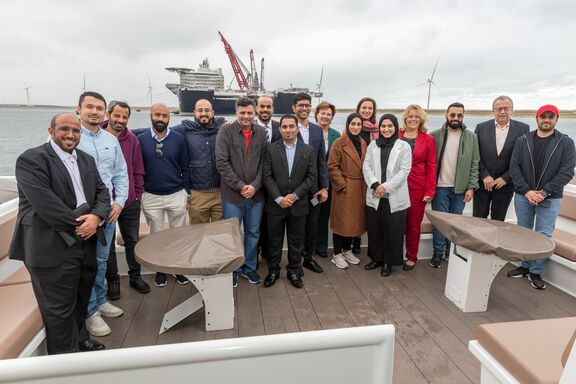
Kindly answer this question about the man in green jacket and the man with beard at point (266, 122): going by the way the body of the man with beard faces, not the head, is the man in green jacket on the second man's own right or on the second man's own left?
on the second man's own left

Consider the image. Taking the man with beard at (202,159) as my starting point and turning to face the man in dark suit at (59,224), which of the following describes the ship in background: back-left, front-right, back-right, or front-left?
back-right

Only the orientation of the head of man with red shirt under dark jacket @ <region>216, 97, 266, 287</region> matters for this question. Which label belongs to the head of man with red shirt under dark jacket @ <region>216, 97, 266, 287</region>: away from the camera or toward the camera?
toward the camera

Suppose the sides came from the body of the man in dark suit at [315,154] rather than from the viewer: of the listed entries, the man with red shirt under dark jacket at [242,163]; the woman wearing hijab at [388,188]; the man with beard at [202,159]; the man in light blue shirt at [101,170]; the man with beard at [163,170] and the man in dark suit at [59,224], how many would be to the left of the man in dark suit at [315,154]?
1

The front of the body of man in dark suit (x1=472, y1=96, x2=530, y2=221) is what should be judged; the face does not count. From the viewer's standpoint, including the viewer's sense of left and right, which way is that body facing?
facing the viewer

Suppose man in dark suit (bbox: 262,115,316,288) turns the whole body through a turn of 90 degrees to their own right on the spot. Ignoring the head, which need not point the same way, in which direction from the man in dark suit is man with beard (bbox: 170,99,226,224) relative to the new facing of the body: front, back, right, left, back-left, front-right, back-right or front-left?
front

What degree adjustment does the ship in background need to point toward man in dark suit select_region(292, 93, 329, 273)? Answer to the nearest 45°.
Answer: approximately 90° to its left

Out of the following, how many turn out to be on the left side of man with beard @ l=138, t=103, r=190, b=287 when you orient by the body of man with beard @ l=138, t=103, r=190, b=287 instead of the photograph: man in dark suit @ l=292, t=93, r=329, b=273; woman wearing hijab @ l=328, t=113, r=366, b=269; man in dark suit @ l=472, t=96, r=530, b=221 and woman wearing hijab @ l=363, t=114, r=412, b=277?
4

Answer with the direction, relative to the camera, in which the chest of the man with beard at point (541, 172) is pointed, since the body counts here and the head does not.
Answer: toward the camera

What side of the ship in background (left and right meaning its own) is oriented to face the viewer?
left

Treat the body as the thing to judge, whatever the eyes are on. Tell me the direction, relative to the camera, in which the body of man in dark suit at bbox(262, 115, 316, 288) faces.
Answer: toward the camera

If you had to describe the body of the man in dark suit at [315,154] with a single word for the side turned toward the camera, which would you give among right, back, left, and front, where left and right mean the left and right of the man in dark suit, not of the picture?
front

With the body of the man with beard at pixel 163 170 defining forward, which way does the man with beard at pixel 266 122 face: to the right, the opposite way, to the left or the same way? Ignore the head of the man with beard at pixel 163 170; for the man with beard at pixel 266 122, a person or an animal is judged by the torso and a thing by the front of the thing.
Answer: the same way

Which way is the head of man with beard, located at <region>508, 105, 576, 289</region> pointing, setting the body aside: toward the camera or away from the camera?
toward the camera

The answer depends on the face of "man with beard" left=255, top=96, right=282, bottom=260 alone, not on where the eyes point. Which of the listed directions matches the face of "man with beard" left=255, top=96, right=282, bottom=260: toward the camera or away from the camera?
toward the camera
